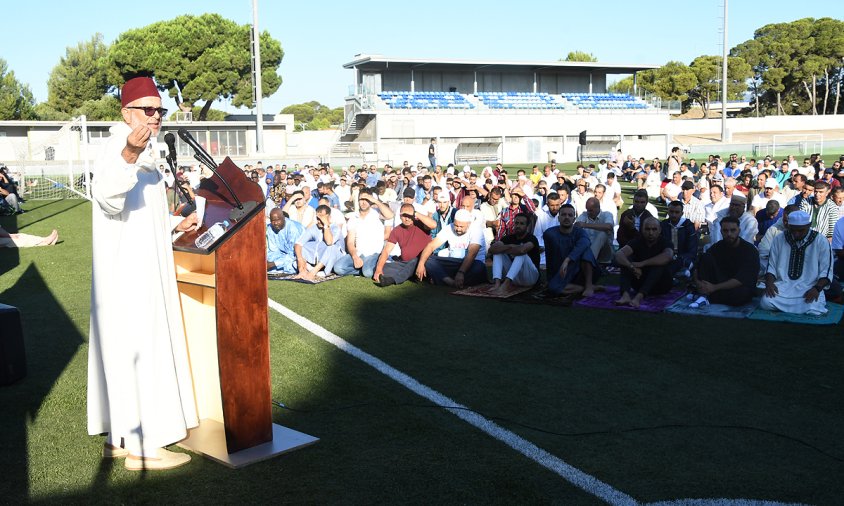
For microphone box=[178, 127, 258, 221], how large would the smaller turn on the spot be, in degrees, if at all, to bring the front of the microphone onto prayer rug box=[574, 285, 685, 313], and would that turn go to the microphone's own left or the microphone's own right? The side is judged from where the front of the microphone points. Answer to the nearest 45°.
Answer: approximately 135° to the microphone's own right

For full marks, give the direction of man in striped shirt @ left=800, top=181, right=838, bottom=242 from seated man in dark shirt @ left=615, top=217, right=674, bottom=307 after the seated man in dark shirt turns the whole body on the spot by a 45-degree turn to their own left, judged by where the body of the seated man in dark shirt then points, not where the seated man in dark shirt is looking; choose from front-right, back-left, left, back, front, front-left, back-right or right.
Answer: back-left

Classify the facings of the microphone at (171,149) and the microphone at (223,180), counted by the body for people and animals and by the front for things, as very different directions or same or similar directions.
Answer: same or similar directions

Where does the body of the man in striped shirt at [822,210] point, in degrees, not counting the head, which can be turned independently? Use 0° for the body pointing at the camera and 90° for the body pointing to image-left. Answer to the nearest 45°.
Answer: approximately 45°

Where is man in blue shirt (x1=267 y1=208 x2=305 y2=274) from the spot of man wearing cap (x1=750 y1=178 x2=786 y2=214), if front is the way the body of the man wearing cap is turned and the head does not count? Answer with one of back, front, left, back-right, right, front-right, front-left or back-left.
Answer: front

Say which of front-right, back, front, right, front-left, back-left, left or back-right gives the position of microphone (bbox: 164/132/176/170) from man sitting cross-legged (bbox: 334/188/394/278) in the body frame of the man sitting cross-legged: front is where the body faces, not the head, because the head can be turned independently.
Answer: front-left

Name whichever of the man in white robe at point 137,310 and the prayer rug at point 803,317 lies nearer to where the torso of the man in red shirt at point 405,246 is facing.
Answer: the man in white robe

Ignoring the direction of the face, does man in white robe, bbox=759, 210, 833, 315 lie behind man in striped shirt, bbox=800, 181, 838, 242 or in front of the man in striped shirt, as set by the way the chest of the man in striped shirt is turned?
in front

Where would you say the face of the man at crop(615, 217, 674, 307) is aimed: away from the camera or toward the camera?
toward the camera

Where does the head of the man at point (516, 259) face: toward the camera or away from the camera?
toward the camera

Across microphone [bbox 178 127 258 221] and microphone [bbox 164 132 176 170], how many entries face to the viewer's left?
2

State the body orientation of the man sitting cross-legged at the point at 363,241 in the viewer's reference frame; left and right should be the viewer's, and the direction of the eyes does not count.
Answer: facing the viewer and to the left of the viewer
